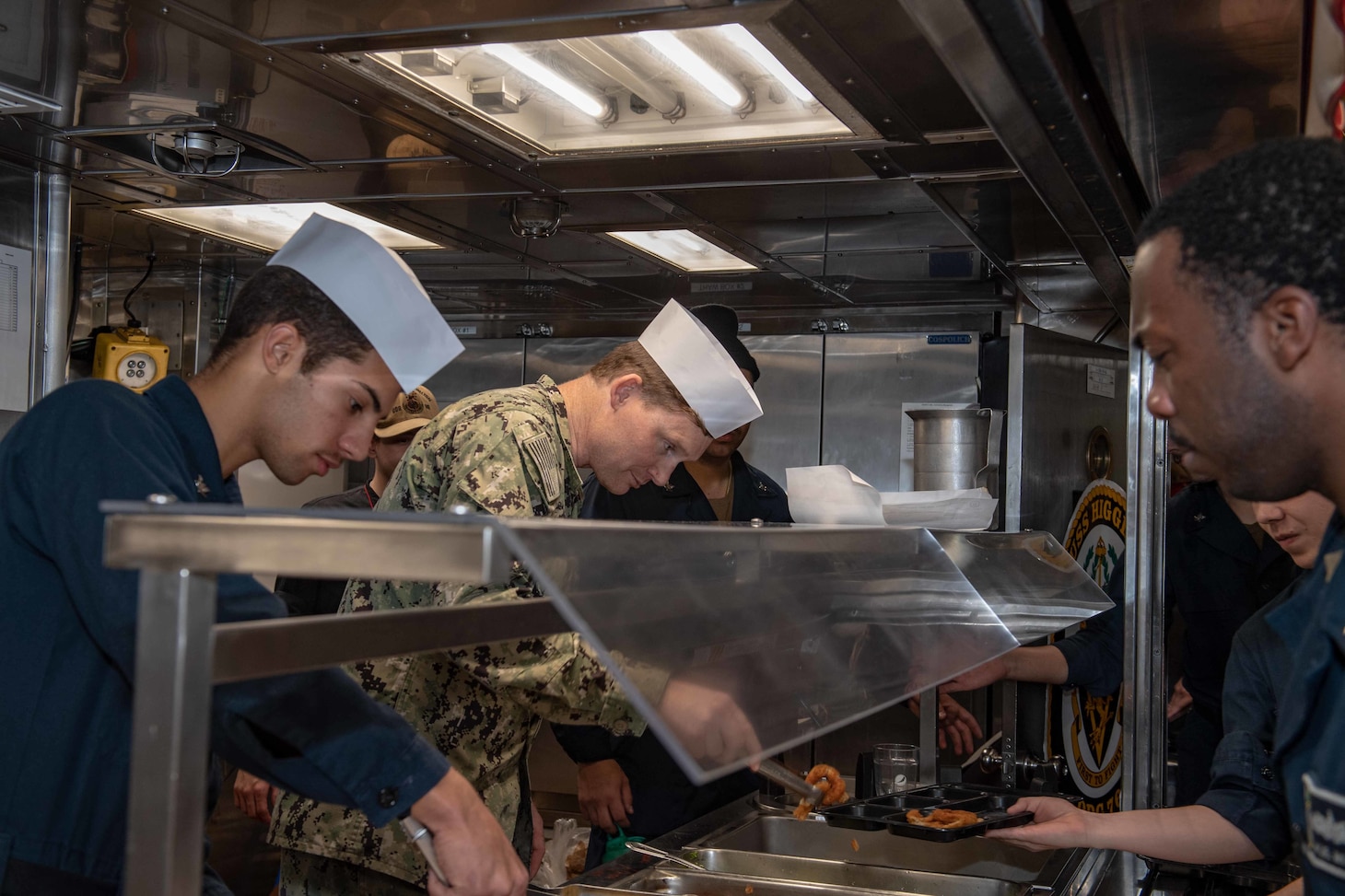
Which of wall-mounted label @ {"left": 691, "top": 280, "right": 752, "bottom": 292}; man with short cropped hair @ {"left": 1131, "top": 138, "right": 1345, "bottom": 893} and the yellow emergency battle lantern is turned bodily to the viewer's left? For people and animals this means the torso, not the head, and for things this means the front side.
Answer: the man with short cropped hair

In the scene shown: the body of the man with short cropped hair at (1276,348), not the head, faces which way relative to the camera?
to the viewer's left

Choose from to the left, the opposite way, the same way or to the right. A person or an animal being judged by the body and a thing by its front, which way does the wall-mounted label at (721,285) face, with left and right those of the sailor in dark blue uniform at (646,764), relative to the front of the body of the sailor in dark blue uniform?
the same way

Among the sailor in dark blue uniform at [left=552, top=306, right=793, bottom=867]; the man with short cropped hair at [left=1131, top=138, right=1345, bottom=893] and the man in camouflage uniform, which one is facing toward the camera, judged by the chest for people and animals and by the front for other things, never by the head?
the sailor in dark blue uniform

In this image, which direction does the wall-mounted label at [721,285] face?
toward the camera

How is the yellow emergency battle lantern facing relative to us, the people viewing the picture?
facing the viewer

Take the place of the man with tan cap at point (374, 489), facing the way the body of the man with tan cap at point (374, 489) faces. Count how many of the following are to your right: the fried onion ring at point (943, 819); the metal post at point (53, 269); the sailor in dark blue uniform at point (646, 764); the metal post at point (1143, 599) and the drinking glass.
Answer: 1

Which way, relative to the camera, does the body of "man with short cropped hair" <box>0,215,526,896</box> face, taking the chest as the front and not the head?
to the viewer's right

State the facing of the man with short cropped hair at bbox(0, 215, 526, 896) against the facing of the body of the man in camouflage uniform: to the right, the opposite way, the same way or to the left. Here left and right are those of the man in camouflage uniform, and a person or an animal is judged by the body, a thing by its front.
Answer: the same way

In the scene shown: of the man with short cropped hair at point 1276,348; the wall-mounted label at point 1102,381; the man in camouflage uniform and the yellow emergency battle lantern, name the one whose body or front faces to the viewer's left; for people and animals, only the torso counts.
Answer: the man with short cropped hair

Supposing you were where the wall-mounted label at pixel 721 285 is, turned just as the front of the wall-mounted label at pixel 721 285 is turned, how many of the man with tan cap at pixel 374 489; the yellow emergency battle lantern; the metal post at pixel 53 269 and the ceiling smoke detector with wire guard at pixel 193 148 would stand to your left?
0

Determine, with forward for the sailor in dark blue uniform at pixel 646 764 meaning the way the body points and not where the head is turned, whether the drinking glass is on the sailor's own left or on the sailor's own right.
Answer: on the sailor's own left

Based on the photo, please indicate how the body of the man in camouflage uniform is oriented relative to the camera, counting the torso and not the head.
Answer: to the viewer's right

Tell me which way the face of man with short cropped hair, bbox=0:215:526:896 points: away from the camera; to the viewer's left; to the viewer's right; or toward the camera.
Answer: to the viewer's right

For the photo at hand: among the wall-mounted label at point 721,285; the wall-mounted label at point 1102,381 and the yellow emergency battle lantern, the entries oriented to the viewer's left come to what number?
0

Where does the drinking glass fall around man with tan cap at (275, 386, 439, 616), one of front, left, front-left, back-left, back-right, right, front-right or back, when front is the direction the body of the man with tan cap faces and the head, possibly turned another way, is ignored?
front-left

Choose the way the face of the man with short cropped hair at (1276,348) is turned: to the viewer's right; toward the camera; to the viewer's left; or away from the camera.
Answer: to the viewer's left

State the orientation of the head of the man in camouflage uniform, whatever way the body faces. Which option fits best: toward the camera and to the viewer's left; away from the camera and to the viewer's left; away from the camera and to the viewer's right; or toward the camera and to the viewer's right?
toward the camera and to the viewer's right

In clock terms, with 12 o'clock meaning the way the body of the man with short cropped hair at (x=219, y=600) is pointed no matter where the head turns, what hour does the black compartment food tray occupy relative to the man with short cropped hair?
The black compartment food tray is roughly at 11 o'clock from the man with short cropped hair.

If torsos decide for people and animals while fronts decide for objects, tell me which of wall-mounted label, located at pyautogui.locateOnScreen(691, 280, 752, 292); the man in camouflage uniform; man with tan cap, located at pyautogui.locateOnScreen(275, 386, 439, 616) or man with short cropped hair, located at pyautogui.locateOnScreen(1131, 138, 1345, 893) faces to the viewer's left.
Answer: man with short cropped hair, located at pyautogui.locateOnScreen(1131, 138, 1345, 893)
